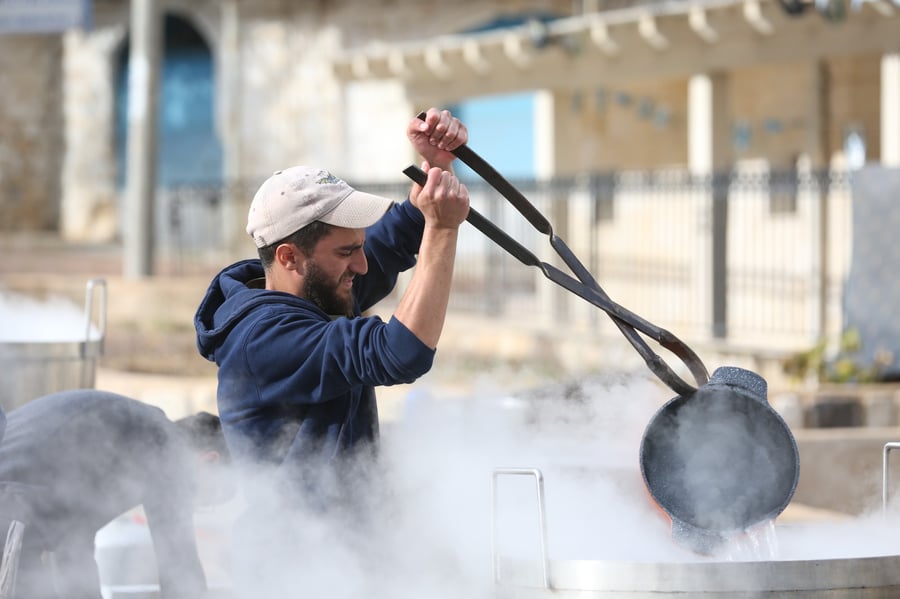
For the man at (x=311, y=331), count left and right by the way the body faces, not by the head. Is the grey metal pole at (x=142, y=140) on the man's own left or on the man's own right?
on the man's own left

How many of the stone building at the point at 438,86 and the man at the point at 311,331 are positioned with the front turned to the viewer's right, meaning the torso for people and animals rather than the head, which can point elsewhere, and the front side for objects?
1

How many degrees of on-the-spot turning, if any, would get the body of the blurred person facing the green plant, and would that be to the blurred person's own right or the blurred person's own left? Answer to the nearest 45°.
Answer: approximately 45° to the blurred person's own left

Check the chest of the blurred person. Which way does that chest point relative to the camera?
to the viewer's right

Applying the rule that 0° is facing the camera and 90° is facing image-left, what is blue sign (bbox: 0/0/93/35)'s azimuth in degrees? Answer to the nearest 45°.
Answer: approximately 0°

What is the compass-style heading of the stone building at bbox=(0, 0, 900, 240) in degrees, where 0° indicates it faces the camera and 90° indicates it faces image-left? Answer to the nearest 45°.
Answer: approximately 0°

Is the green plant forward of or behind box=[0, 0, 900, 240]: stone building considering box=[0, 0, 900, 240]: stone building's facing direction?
forward

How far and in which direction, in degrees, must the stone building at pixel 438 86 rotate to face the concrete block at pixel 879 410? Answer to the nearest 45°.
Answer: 0° — it already faces it

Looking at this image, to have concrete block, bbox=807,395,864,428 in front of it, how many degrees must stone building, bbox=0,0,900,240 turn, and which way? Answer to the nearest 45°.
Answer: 0° — it already faces it

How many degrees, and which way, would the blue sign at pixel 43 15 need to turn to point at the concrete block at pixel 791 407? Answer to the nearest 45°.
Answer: approximately 45° to its left

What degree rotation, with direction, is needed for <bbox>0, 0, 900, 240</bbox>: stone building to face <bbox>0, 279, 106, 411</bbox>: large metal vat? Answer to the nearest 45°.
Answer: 0° — it already faces it

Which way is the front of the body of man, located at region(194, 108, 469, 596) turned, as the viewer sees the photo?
to the viewer's right

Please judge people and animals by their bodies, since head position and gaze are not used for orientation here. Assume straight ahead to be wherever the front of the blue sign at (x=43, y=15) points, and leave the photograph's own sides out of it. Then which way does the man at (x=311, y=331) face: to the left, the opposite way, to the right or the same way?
to the left

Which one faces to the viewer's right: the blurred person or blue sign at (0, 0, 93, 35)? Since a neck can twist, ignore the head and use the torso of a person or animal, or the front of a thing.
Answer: the blurred person
